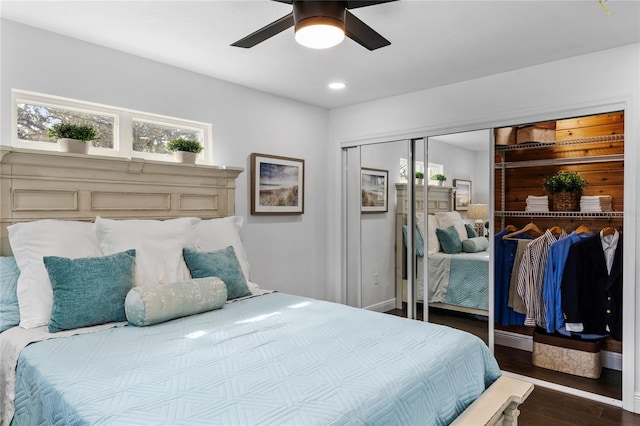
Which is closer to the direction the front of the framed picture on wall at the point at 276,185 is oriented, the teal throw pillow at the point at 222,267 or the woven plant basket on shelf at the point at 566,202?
the woven plant basket on shelf

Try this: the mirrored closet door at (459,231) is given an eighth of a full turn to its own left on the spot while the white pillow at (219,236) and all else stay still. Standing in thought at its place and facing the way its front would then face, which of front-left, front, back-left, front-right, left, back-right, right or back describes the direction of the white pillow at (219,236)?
front-right

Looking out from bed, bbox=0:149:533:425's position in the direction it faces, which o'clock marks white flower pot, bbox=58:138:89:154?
The white flower pot is roughly at 6 o'clock from the bed.

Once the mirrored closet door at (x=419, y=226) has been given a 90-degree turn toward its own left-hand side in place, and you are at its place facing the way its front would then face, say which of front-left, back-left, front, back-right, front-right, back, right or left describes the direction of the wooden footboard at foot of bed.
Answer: front-right

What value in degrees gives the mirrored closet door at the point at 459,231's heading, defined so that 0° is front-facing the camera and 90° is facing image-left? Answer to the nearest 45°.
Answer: approximately 45°

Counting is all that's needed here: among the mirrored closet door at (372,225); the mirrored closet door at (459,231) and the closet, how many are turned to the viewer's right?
0

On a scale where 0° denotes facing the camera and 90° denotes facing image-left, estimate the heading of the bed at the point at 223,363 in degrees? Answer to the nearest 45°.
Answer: approximately 315°

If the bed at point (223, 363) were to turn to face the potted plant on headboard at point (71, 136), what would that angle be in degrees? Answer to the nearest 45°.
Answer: approximately 180°

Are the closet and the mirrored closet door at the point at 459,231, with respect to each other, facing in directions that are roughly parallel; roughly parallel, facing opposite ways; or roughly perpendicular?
roughly parallel

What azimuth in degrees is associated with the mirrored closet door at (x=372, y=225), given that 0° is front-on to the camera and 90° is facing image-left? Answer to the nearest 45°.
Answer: approximately 45°

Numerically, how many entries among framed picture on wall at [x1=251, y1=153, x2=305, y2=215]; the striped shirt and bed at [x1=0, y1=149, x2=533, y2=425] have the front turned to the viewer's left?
0

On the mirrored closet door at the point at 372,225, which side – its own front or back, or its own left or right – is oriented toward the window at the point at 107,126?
front

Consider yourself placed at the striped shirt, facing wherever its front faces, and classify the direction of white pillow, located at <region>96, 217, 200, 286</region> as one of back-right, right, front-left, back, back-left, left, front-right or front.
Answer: right

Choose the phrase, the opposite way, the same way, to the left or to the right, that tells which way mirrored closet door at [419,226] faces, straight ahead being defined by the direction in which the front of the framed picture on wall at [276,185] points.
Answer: to the right

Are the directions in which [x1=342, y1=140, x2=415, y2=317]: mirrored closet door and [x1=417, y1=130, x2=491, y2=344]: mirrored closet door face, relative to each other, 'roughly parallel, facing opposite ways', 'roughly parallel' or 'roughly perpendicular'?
roughly parallel

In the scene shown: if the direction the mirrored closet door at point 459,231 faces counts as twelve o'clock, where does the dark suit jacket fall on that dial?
The dark suit jacket is roughly at 8 o'clock from the mirrored closet door.

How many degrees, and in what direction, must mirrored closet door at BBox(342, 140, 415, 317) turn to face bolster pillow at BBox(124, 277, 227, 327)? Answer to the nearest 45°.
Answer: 0° — it already faces it

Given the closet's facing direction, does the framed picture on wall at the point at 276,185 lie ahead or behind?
ahead

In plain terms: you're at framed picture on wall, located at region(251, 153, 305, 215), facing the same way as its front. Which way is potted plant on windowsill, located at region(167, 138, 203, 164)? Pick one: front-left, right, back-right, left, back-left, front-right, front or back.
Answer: right
